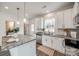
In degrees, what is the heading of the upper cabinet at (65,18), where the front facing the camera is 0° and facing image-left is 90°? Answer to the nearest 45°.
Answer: approximately 45°

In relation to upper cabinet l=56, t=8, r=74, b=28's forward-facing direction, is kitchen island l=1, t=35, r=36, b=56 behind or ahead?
ahead
